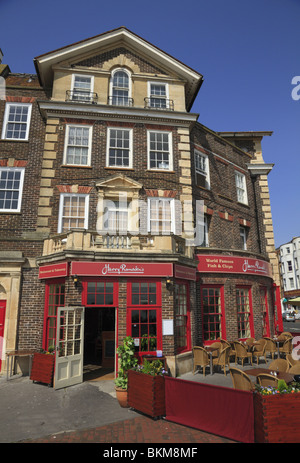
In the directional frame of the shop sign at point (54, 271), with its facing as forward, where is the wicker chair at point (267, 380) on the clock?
The wicker chair is roughly at 9 o'clock from the shop sign.

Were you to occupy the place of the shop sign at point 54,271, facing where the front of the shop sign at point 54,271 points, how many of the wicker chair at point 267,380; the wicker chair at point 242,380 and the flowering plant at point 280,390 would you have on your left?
3

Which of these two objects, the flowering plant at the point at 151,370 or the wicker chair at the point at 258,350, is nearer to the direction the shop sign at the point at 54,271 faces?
the flowering plant

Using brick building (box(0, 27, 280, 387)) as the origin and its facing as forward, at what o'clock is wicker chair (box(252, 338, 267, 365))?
The wicker chair is roughly at 9 o'clock from the brick building.

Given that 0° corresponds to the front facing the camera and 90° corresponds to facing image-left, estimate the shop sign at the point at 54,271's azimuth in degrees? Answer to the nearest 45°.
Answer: approximately 45°

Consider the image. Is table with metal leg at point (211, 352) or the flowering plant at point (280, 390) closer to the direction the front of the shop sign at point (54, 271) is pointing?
the flowering plant

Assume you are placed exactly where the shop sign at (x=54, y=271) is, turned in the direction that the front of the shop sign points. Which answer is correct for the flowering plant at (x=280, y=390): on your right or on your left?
on your left

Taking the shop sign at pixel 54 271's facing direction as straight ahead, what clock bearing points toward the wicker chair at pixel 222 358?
The wicker chair is roughly at 8 o'clock from the shop sign.

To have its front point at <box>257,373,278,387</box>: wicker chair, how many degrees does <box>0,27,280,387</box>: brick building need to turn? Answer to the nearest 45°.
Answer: approximately 45° to its left

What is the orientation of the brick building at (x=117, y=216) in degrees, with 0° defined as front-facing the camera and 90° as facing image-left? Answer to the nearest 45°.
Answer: approximately 0°

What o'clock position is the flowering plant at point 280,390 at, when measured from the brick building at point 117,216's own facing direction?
The flowering plant is roughly at 11 o'clock from the brick building.

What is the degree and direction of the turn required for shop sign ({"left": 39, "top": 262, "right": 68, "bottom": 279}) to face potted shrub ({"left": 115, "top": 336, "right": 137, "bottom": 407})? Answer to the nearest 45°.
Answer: approximately 90° to its left
